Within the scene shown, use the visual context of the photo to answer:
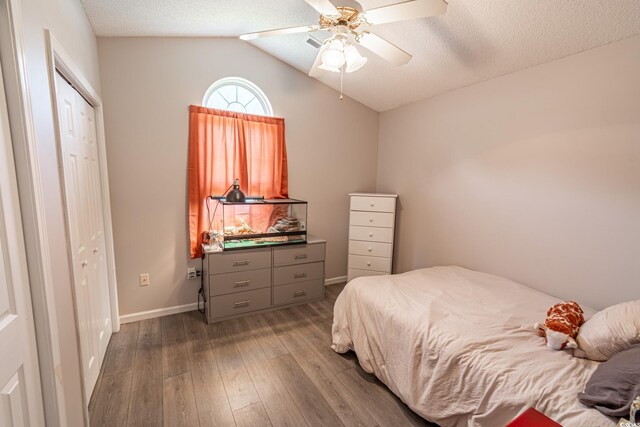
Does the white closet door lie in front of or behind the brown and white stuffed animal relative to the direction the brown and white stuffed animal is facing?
in front

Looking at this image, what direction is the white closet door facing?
to the viewer's right

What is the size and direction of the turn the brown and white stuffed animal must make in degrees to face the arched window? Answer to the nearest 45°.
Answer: approximately 45° to its right

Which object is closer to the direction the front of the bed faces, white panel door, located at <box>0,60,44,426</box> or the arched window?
the arched window

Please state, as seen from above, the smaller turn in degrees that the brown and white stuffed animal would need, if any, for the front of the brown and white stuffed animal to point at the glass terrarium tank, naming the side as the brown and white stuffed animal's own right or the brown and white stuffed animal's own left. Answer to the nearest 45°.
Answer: approximately 45° to the brown and white stuffed animal's own right

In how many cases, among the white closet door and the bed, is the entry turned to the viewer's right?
1

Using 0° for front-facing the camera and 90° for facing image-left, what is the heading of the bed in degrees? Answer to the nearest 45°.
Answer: approximately 135°

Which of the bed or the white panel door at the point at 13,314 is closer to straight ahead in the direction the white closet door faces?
the bed

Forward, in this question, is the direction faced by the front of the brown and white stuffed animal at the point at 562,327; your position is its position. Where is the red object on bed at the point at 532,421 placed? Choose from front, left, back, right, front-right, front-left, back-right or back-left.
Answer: front-left
